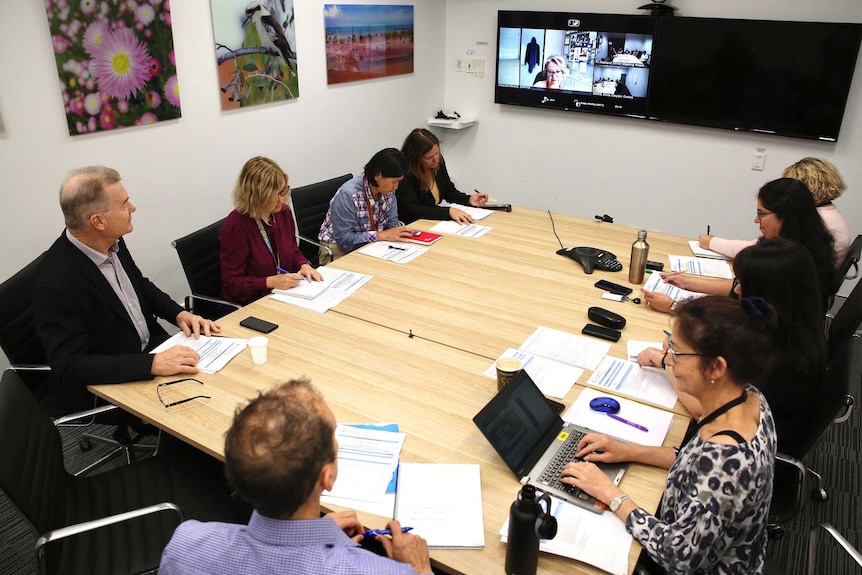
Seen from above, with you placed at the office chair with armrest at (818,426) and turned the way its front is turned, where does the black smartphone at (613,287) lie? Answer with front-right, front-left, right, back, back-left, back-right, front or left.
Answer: front-right

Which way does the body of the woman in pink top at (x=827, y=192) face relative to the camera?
to the viewer's left

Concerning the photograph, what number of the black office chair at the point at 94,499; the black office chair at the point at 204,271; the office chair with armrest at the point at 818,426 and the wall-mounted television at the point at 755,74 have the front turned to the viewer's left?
1

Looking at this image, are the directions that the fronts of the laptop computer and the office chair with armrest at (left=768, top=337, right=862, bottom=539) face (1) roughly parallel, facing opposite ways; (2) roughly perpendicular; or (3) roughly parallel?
roughly parallel, facing opposite ways

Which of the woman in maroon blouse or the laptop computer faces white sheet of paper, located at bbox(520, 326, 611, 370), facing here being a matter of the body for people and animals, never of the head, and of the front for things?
the woman in maroon blouse

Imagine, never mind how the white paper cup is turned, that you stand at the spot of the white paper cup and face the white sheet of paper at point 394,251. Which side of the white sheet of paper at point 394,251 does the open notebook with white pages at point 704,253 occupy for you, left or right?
right

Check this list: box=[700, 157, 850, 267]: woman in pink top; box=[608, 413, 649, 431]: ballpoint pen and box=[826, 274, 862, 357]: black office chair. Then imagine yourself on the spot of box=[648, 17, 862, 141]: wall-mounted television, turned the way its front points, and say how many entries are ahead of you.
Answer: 3

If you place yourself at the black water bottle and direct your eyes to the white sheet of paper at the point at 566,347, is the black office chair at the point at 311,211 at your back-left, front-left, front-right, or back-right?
front-left

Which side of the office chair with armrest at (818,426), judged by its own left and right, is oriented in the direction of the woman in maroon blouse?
front

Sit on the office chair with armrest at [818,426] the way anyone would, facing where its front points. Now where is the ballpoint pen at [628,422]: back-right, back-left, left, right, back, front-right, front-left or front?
front-left

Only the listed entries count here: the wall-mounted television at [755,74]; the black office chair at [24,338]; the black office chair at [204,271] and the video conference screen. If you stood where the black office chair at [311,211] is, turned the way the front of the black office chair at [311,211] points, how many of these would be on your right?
2

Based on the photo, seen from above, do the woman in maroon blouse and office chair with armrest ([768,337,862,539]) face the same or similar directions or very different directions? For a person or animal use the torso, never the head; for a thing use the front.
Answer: very different directions

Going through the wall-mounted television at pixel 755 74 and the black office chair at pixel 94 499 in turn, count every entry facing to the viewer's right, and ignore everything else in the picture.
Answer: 1

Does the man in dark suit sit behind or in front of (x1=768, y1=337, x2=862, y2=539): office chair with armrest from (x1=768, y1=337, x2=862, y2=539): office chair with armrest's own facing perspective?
in front

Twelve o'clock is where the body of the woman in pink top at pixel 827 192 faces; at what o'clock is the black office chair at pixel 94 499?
The black office chair is roughly at 10 o'clock from the woman in pink top.

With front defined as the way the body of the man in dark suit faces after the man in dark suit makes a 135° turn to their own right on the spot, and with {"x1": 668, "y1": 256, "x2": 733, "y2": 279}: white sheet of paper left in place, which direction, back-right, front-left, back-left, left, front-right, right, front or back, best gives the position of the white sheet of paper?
back

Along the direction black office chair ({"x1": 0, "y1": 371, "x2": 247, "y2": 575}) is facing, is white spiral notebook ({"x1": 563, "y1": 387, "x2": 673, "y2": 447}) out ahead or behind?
ahead

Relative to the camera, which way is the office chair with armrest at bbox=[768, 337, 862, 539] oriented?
to the viewer's left

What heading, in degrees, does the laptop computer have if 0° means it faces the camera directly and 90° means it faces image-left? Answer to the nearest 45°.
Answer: approximately 315°

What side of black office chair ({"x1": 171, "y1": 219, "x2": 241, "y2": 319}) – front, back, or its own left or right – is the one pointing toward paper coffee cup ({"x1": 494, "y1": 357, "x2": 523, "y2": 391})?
front

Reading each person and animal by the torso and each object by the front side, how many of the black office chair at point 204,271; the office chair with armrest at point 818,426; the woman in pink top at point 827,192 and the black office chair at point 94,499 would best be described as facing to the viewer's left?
2
